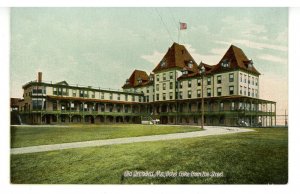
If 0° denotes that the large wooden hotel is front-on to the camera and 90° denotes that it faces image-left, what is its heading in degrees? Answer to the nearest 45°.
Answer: approximately 45°
